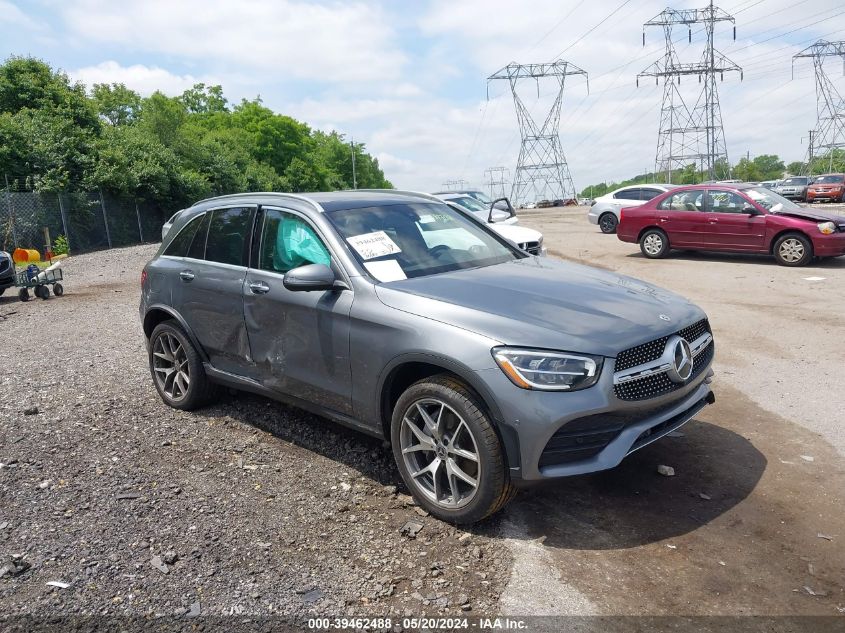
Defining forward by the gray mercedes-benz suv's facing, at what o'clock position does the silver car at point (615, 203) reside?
The silver car is roughly at 8 o'clock from the gray mercedes-benz suv.

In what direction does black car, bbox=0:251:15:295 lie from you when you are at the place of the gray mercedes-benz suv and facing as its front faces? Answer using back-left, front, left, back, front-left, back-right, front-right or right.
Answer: back

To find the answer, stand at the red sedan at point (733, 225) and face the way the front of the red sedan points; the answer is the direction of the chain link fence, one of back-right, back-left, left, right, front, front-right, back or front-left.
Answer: back

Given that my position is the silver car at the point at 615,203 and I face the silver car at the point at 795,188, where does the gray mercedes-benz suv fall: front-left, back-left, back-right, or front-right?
back-right

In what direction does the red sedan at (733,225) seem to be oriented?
to the viewer's right

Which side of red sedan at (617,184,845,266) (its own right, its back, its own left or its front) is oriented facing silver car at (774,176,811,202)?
left
